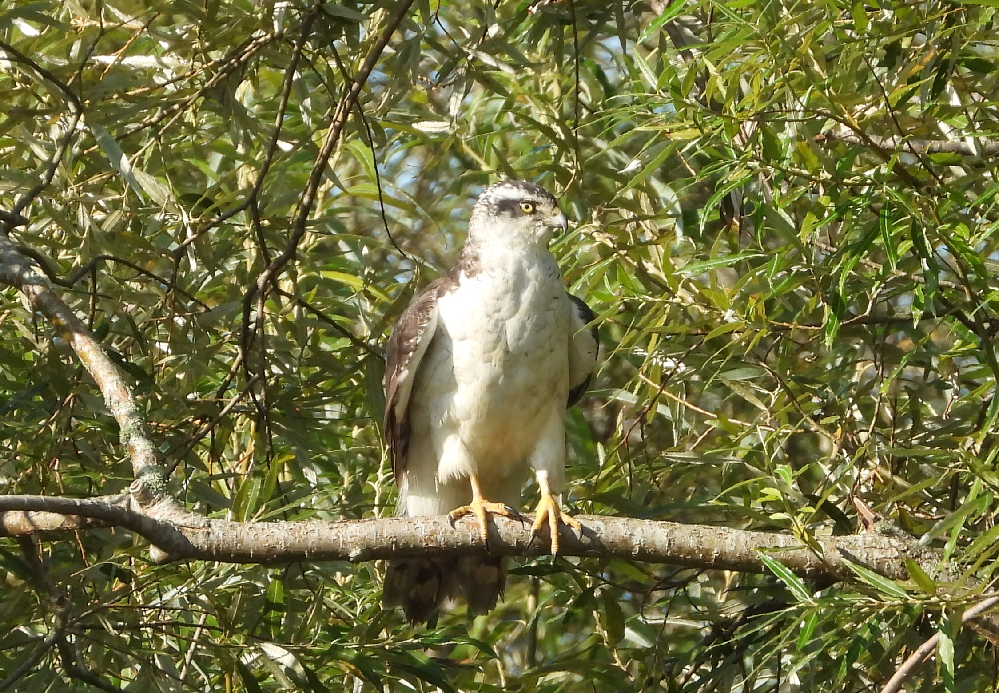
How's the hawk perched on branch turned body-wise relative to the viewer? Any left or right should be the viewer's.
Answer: facing the viewer and to the right of the viewer
